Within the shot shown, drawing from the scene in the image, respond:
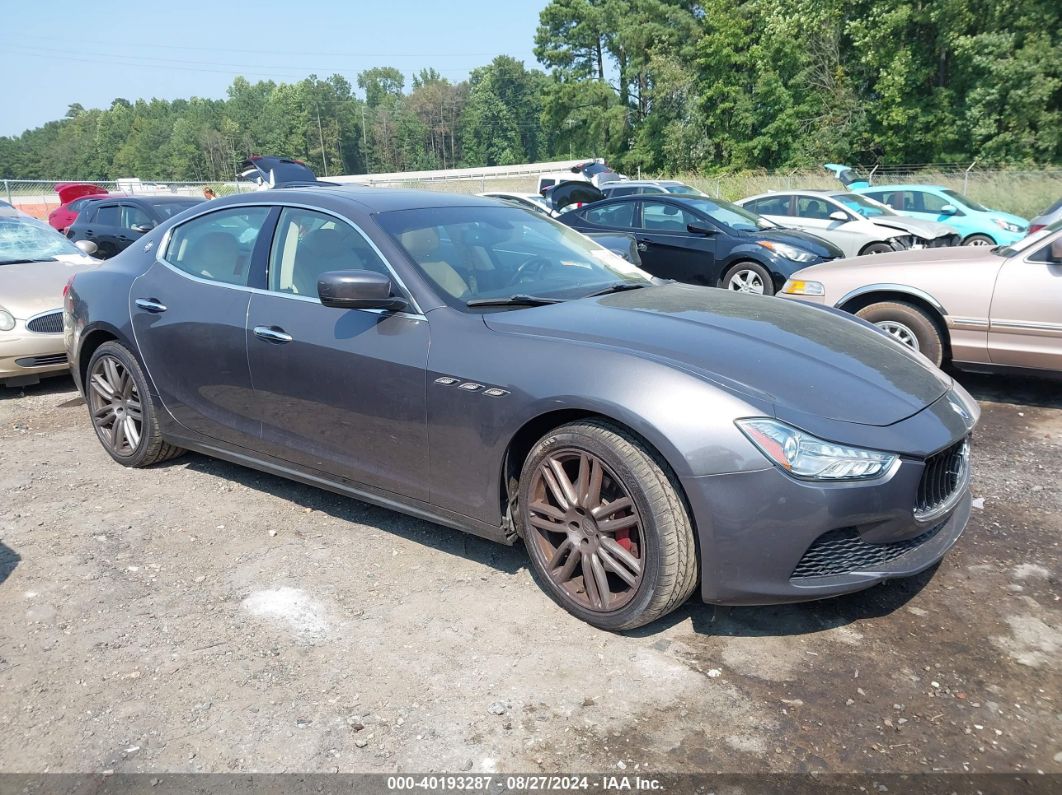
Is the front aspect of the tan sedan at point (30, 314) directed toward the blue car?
no

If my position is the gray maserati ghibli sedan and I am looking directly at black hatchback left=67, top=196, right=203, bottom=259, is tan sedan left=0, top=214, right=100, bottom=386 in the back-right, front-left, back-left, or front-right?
front-left

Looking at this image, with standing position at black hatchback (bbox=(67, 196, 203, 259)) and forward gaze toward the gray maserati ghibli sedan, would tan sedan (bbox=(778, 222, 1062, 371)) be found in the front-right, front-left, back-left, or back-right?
front-left

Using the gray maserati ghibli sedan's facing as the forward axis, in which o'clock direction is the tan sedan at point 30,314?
The tan sedan is roughly at 6 o'clock from the gray maserati ghibli sedan.

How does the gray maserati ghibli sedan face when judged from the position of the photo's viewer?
facing the viewer and to the right of the viewer

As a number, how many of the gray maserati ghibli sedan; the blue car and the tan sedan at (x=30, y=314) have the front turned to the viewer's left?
0

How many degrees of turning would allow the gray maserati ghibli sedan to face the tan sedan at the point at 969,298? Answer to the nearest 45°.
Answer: approximately 90° to its left

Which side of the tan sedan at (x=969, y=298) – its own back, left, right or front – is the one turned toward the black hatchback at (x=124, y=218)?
front

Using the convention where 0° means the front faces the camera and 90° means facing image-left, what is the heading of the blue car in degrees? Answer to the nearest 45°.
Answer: approximately 315°

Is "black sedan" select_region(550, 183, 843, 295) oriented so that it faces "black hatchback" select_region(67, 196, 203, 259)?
no

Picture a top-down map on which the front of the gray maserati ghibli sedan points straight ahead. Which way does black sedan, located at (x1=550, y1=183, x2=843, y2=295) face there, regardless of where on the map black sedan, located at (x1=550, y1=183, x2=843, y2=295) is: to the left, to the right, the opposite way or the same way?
the same way

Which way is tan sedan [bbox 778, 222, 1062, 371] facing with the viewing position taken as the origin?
facing to the left of the viewer

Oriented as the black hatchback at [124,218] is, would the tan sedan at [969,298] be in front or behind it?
in front

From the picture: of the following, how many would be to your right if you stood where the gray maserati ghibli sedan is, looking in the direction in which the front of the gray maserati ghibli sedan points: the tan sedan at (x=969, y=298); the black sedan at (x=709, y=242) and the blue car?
0

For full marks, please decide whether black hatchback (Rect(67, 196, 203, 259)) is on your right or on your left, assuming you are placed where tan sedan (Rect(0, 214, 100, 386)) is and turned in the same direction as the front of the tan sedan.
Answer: on your left

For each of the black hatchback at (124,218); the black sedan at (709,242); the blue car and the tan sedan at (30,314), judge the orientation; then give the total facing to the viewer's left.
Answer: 0

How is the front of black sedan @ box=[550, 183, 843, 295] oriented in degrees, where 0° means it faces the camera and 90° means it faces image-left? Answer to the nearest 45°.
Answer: approximately 315°
